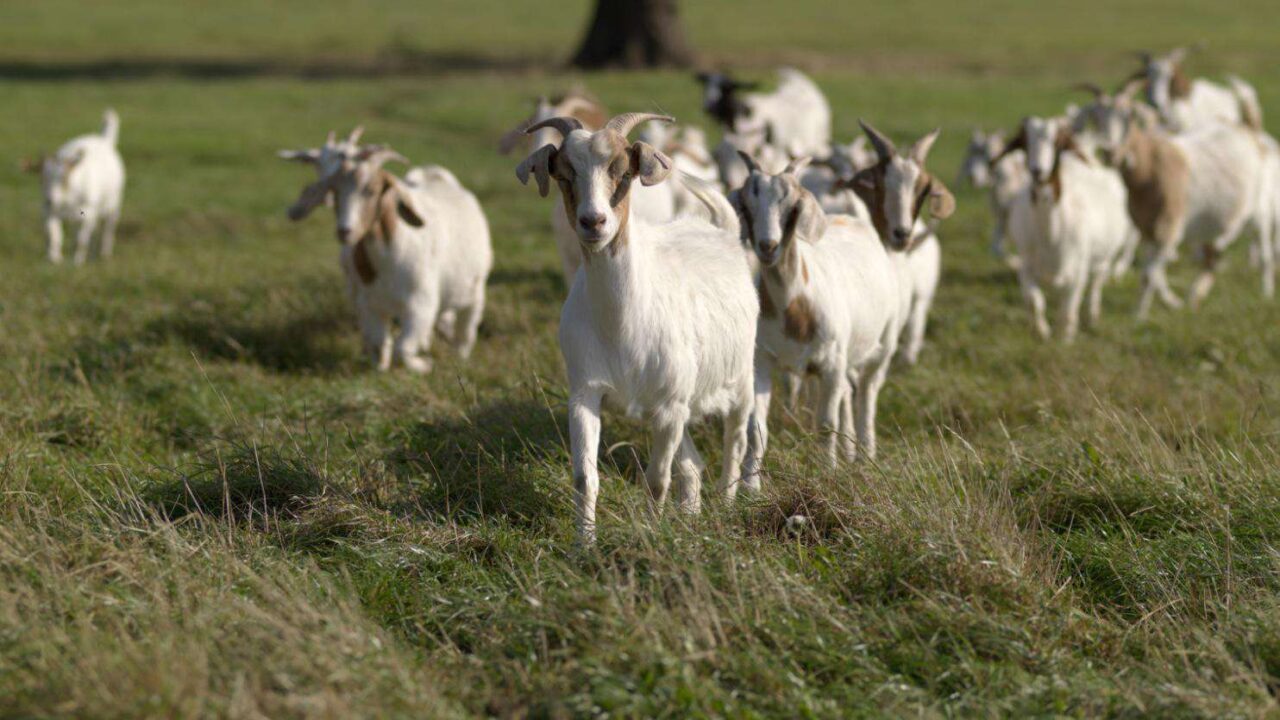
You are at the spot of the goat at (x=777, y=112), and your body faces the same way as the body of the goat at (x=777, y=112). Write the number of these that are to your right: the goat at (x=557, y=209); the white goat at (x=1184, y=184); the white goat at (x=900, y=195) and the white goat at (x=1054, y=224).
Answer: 0

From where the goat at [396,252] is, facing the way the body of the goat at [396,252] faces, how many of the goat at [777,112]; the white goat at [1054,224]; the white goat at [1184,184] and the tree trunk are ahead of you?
0

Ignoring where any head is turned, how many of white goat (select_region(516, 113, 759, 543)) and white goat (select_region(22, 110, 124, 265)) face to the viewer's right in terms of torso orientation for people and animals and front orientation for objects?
0

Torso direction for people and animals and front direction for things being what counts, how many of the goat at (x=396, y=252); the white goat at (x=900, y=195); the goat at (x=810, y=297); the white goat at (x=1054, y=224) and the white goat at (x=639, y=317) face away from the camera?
0

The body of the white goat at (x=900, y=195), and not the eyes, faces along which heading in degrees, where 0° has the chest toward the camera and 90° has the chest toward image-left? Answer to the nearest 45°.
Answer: approximately 0°

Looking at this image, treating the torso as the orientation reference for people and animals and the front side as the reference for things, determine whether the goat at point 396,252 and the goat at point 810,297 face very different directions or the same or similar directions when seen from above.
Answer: same or similar directions

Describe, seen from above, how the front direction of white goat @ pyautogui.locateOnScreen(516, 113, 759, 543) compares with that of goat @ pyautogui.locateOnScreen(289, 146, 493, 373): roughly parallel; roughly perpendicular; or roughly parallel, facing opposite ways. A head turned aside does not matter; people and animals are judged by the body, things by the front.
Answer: roughly parallel

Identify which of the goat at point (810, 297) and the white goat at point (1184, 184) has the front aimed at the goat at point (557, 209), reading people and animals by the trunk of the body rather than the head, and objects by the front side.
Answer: the white goat

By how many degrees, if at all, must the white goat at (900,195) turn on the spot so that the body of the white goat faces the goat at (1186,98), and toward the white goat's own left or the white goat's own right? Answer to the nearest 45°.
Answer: approximately 180°

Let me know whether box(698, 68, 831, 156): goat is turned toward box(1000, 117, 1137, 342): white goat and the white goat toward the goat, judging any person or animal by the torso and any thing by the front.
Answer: no

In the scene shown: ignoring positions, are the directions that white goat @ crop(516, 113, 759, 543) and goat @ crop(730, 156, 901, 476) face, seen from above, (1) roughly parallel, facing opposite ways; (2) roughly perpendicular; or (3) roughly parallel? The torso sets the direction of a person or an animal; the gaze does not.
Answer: roughly parallel

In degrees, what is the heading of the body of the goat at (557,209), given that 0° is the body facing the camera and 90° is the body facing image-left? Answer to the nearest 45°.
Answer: approximately 45°

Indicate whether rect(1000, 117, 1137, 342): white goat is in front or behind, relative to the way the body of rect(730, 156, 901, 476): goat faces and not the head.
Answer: behind

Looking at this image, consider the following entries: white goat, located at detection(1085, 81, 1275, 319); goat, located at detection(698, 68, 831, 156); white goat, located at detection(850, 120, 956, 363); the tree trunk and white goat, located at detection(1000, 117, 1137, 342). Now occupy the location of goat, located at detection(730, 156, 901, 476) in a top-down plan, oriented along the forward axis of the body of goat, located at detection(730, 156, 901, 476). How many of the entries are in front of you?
0

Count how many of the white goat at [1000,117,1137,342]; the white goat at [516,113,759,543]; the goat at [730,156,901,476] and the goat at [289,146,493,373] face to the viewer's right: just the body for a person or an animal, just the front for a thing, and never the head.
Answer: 0

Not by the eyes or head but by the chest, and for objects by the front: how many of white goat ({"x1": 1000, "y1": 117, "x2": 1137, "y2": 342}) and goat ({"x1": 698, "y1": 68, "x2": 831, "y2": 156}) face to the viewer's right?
0

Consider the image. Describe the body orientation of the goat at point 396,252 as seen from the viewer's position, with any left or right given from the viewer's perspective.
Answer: facing the viewer and to the left of the viewer

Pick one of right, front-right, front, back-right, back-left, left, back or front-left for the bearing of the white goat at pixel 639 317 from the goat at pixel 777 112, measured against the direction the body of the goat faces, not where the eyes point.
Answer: front-left

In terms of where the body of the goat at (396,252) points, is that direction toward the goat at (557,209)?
no
